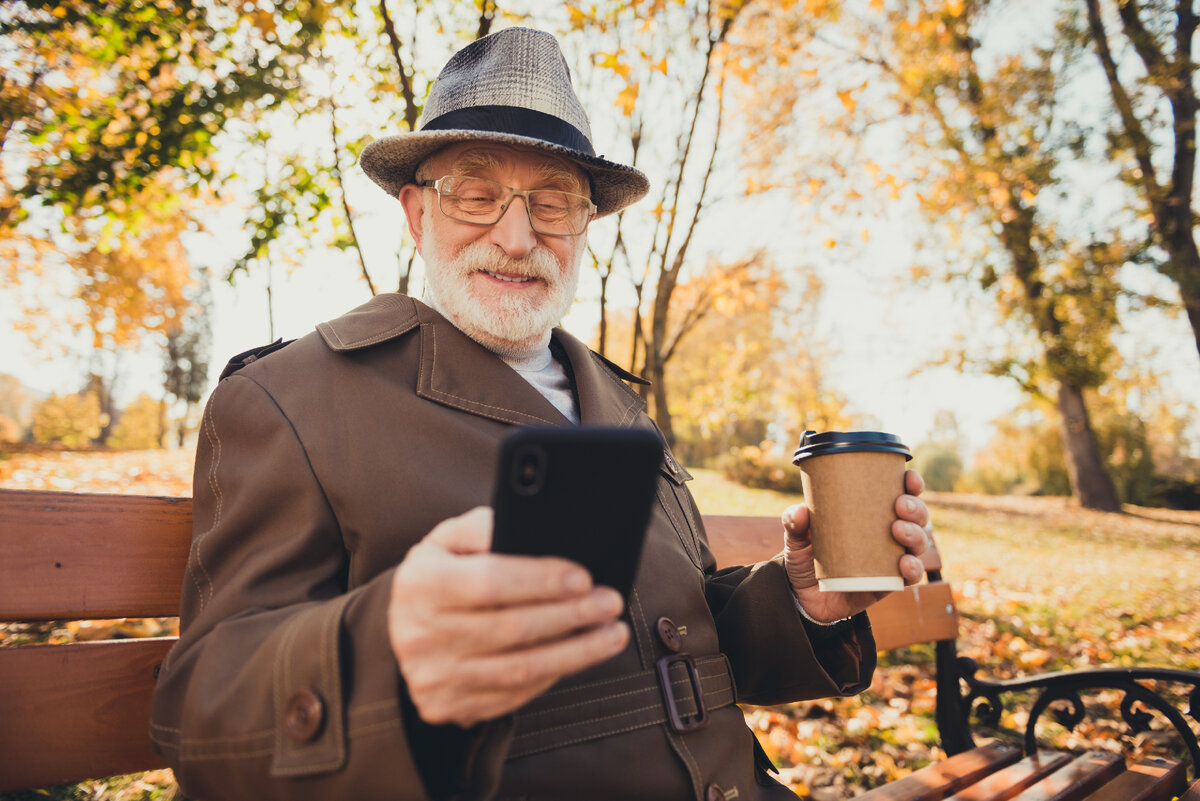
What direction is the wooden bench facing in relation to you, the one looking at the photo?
facing the viewer and to the right of the viewer

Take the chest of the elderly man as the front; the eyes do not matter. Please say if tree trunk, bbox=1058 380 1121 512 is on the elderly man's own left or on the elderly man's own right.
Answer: on the elderly man's own left

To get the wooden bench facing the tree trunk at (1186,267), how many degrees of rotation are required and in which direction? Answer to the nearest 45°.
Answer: approximately 90° to its left

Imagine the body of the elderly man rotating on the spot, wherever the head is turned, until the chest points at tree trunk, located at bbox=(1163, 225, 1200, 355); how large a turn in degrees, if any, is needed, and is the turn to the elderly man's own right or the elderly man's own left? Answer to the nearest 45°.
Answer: approximately 90° to the elderly man's own left

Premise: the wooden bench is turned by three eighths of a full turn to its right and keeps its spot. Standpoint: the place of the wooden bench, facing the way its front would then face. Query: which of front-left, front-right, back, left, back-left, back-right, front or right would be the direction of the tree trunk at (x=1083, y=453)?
back-right

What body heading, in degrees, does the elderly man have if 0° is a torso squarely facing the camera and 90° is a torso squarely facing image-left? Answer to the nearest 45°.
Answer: approximately 315°
